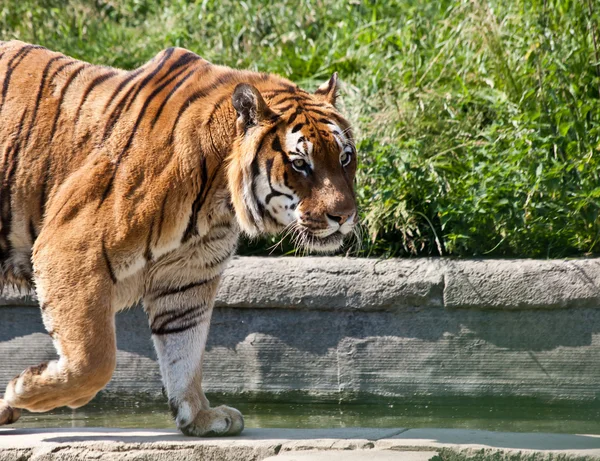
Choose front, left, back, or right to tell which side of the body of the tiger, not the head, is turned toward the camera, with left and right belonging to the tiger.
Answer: right

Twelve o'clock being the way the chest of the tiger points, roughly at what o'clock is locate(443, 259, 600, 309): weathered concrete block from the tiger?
The weathered concrete block is roughly at 11 o'clock from the tiger.

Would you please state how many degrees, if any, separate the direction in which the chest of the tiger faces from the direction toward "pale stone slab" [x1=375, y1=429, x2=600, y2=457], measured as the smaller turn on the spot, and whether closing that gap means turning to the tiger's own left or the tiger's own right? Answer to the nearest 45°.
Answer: approximately 45° to the tiger's own right
